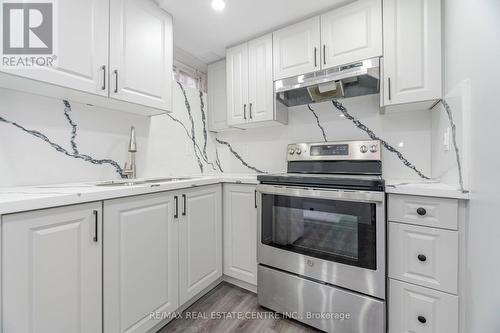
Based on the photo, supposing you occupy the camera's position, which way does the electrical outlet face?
facing to the left of the viewer

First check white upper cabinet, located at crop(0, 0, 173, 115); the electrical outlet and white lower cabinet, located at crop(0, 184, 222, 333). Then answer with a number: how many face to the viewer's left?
1

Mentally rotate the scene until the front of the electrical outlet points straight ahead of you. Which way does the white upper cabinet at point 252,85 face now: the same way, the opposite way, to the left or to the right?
to the left

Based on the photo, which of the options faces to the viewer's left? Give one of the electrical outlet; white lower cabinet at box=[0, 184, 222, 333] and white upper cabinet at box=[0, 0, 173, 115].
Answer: the electrical outlet

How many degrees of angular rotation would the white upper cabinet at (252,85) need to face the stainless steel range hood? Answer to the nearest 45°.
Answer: approximately 90° to its left

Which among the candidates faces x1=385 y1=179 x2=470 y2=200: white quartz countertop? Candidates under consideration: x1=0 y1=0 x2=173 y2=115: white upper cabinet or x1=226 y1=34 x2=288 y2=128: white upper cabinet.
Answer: x1=0 y1=0 x2=173 y2=115: white upper cabinet

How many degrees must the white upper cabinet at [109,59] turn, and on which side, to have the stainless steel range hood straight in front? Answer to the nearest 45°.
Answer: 0° — it already faces it
